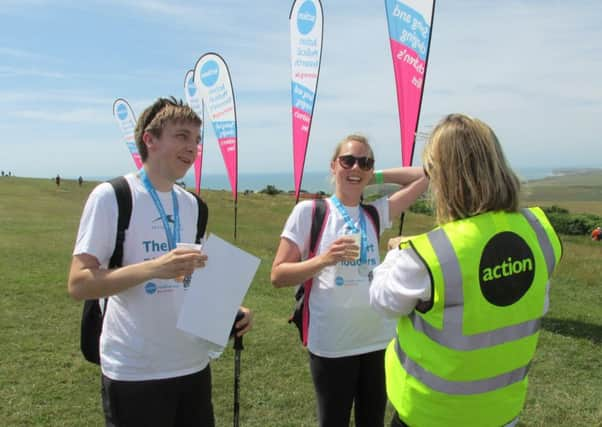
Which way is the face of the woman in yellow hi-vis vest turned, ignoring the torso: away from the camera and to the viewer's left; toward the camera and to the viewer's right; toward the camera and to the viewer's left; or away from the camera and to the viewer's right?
away from the camera and to the viewer's left

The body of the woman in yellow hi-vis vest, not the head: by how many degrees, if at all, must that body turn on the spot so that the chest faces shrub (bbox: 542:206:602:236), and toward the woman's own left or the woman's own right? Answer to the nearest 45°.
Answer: approximately 45° to the woman's own right

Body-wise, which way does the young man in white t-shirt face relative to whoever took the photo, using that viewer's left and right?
facing the viewer and to the right of the viewer

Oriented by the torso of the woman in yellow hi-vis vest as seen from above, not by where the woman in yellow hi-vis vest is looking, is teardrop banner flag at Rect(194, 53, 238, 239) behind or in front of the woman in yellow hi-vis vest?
in front

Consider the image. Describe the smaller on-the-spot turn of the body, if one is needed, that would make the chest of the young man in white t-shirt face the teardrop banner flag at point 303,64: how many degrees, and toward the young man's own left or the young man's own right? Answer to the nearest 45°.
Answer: approximately 135° to the young man's own left

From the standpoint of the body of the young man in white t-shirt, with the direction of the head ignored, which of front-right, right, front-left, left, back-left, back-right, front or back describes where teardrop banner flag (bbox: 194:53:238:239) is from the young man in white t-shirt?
back-left

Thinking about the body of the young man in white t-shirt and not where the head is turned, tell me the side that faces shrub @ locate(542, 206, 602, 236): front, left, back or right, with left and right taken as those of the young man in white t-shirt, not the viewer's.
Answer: left

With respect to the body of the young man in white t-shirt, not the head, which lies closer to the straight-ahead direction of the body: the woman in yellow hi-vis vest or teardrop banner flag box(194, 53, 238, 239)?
the woman in yellow hi-vis vest

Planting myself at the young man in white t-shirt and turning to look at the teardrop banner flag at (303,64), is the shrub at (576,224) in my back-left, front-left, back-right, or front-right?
front-right

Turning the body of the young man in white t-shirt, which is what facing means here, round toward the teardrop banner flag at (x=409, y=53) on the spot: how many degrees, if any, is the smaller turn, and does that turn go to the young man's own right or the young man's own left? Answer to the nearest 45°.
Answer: approximately 90° to the young man's own left

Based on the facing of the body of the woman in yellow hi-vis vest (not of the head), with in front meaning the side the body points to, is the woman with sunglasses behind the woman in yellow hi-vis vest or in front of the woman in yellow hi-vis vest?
in front

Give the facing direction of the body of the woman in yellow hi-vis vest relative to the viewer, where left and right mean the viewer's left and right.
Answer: facing away from the viewer and to the left of the viewer
